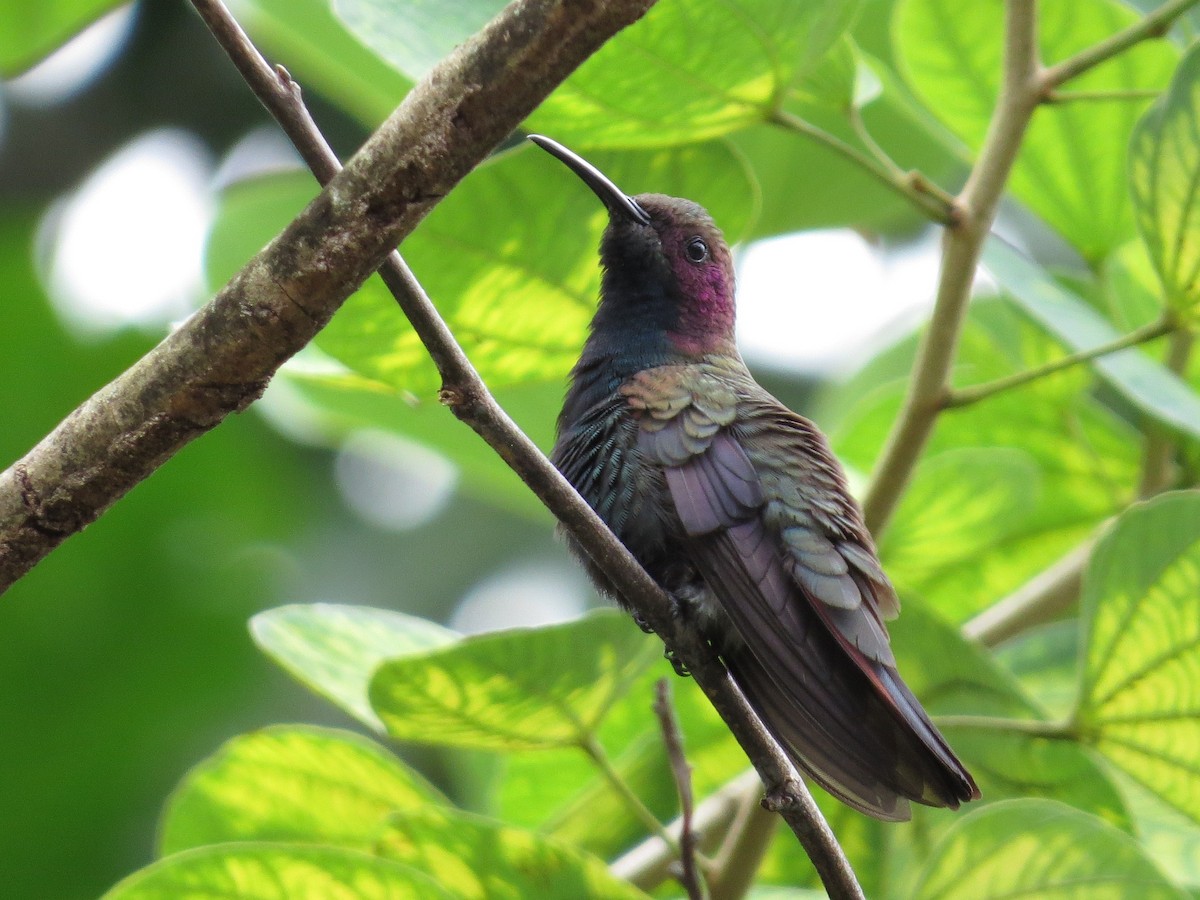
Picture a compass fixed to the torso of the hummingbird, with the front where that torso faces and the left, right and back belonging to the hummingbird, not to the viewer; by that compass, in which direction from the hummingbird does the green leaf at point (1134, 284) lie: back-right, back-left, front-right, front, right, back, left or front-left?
back-right

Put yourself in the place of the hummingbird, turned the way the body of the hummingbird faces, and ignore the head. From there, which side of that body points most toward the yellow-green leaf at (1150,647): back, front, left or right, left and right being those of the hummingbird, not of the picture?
back

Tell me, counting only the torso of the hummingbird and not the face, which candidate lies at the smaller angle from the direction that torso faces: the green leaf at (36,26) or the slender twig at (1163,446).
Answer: the green leaf

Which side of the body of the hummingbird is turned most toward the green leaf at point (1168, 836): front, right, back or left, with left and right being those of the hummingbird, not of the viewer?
back

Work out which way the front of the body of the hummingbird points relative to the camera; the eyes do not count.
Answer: to the viewer's left
